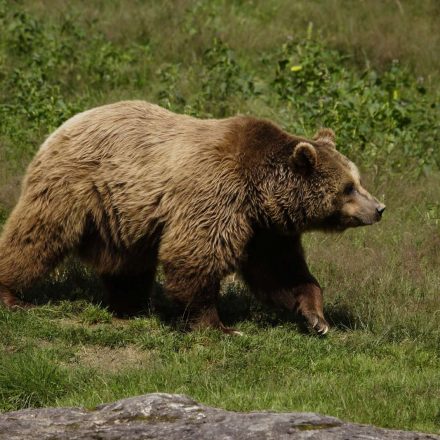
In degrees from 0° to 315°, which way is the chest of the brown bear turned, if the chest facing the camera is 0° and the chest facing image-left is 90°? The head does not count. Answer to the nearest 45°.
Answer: approximately 270°

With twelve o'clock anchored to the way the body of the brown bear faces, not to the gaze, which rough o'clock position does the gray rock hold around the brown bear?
The gray rock is roughly at 3 o'clock from the brown bear.
